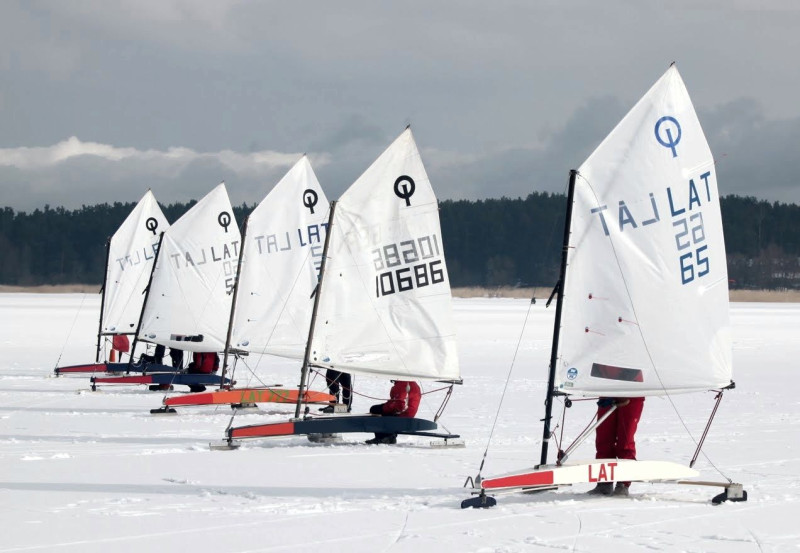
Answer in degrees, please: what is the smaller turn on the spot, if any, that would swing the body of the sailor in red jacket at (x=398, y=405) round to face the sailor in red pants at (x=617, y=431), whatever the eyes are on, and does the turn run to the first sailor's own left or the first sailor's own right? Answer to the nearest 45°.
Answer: approximately 135° to the first sailor's own left

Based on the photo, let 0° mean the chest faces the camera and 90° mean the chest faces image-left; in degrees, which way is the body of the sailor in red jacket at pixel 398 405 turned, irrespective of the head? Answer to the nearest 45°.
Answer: approximately 90°
